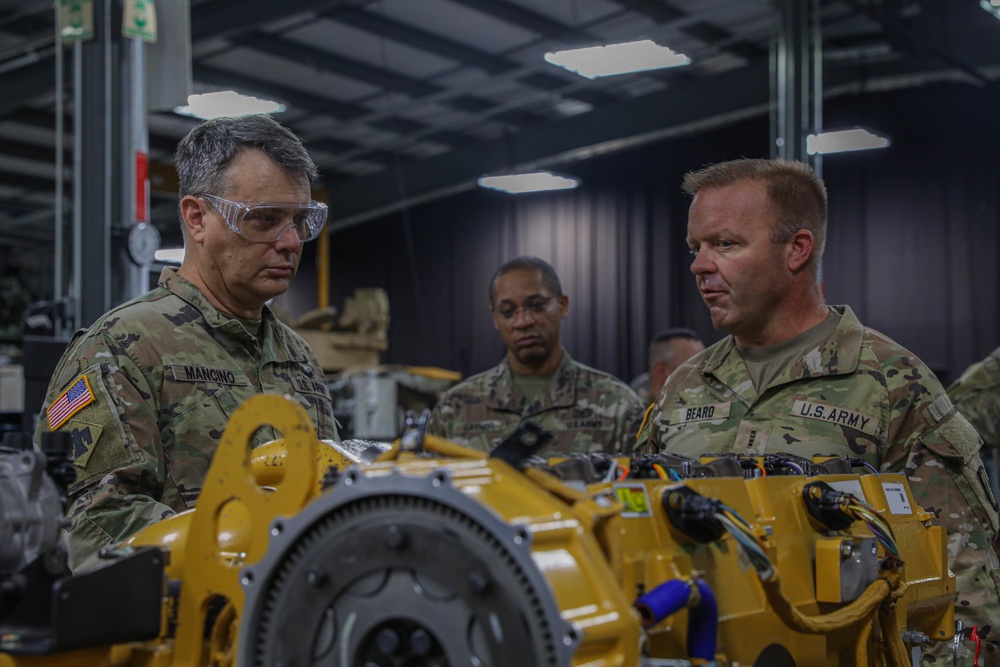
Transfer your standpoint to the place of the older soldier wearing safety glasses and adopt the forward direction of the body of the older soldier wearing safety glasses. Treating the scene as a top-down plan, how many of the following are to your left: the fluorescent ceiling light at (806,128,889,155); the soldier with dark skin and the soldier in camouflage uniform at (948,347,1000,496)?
3

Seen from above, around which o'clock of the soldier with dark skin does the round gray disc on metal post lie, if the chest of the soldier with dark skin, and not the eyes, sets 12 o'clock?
The round gray disc on metal post is roughly at 3 o'clock from the soldier with dark skin.

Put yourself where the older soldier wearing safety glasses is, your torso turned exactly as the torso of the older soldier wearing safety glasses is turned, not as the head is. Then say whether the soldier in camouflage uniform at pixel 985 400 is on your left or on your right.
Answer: on your left

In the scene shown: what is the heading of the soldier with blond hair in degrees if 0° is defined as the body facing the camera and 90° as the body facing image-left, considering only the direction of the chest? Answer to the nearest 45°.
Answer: approximately 45°

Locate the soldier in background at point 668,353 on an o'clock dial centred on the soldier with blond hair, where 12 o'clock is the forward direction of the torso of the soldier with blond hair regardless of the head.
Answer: The soldier in background is roughly at 4 o'clock from the soldier with blond hair.

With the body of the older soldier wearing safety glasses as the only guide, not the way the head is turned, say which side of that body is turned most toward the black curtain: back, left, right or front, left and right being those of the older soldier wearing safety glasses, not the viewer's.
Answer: left

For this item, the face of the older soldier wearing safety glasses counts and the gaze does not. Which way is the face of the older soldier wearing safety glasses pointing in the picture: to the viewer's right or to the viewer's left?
to the viewer's right

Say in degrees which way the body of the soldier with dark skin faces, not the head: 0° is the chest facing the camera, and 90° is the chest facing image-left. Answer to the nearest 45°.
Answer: approximately 0°
